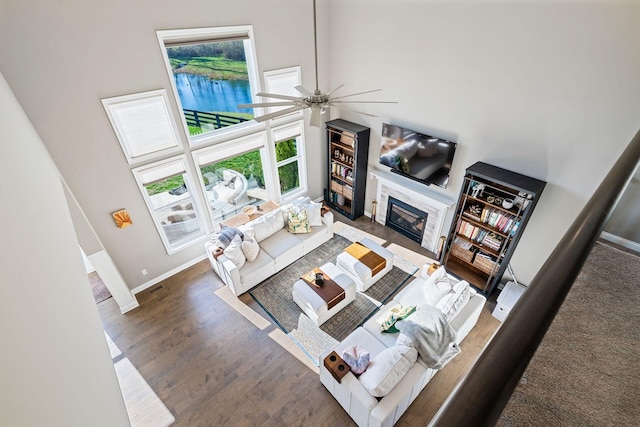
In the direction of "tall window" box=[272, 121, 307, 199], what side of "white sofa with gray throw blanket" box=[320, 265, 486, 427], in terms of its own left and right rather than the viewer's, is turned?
front

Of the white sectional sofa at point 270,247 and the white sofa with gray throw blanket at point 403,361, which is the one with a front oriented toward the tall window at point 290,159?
the white sofa with gray throw blanket at point 403,361

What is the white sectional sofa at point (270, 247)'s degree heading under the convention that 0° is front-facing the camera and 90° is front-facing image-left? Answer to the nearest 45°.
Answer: approximately 315°

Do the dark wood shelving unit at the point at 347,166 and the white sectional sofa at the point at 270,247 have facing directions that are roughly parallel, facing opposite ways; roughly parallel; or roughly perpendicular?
roughly perpendicular

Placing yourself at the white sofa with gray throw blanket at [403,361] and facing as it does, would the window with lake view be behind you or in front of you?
in front

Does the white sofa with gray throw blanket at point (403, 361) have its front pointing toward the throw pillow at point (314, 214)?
yes

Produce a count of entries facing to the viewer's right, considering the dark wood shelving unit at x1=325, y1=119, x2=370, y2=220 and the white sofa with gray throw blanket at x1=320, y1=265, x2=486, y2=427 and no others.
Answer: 0

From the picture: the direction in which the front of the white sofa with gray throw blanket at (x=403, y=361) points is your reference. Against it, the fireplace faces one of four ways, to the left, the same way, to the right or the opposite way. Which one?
to the left

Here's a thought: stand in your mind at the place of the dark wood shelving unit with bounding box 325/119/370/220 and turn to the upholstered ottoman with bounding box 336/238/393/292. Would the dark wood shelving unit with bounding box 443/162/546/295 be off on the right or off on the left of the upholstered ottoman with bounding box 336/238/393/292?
left

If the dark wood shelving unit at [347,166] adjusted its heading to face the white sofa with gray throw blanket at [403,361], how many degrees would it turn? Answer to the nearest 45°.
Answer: approximately 45° to its left

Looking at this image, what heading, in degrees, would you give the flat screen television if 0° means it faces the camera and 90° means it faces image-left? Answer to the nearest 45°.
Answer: approximately 45°

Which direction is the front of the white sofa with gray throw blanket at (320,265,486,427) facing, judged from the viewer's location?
facing away from the viewer and to the left of the viewer

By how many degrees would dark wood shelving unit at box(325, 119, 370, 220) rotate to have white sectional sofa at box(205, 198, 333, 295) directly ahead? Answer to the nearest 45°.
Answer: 0° — it already faces it
